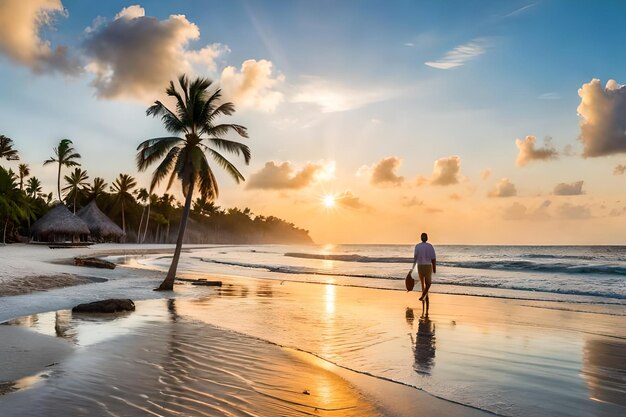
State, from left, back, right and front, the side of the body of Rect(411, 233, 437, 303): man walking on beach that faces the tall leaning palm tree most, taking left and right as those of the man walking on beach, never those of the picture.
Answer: left

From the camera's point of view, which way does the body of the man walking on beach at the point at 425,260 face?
away from the camera

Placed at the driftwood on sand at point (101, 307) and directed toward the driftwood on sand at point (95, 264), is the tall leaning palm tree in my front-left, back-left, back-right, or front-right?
front-right

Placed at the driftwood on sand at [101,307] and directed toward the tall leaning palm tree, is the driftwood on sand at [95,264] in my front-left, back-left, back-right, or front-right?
front-left

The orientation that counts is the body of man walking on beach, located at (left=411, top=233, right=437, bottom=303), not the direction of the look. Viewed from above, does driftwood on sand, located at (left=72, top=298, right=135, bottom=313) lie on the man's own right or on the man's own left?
on the man's own left

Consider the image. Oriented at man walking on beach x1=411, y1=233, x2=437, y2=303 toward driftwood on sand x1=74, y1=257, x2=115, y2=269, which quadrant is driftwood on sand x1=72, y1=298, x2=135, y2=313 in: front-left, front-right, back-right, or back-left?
front-left
